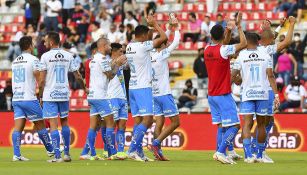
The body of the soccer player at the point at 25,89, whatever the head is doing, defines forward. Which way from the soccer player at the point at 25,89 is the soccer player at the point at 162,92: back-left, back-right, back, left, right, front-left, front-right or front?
front-right

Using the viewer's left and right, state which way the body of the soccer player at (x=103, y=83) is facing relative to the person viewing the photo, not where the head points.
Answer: facing to the right of the viewer

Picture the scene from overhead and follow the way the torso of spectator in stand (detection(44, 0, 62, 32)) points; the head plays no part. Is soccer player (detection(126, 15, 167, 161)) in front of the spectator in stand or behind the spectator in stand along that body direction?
in front

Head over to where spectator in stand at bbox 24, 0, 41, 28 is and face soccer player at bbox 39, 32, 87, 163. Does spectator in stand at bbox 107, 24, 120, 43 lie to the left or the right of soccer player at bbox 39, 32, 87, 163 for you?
left

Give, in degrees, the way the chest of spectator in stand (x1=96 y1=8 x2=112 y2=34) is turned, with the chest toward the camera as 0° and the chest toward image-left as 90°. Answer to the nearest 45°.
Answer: approximately 0°

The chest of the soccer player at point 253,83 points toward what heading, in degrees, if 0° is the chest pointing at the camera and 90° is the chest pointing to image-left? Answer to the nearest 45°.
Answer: approximately 180°
